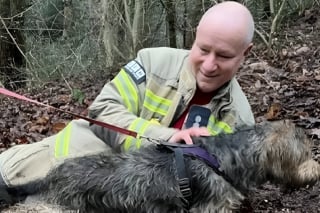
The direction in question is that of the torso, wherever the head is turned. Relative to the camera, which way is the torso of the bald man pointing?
toward the camera

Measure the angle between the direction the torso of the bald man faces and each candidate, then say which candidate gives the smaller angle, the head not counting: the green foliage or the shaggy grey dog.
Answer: the shaggy grey dog

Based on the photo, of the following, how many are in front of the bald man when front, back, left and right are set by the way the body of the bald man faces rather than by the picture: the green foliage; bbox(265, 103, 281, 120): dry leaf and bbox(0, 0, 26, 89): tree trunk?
0

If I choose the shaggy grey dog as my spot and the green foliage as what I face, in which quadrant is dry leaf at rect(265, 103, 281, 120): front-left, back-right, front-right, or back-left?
front-right

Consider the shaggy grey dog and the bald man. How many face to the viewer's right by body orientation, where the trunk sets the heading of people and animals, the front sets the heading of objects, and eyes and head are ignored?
1

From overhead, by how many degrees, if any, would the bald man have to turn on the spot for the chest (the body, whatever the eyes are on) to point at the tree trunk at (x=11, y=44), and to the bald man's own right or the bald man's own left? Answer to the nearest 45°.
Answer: approximately 180°

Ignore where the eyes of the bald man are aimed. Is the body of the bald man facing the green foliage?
no

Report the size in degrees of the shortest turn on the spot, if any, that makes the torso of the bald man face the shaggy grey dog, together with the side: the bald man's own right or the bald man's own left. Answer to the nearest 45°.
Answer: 0° — they already face it

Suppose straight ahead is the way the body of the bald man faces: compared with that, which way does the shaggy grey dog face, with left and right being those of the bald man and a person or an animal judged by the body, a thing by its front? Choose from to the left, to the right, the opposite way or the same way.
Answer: to the left

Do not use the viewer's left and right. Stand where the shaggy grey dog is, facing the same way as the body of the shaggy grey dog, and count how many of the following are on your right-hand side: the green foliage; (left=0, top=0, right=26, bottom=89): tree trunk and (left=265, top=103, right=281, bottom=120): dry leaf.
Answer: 0

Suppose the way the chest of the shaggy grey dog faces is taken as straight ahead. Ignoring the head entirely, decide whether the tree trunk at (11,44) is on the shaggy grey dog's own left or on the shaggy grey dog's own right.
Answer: on the shaggy grey dog's own left

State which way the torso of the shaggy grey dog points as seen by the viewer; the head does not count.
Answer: to the viewer's right

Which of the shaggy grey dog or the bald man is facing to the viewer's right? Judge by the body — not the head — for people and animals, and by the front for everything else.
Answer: the shaggy grey dog

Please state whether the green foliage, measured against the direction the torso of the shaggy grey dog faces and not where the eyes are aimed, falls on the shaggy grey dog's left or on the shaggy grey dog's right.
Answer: on the shaggy grey dog's left
